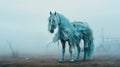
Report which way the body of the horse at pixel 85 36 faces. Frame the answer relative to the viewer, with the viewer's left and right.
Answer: facing the viewer and to the left of the viewer

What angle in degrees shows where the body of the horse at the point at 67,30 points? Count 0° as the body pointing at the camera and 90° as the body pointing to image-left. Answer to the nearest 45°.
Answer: approximately 45°
